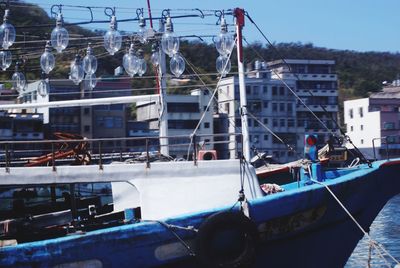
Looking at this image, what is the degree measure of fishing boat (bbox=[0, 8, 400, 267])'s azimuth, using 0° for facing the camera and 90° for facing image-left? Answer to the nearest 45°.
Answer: approximately 270°
